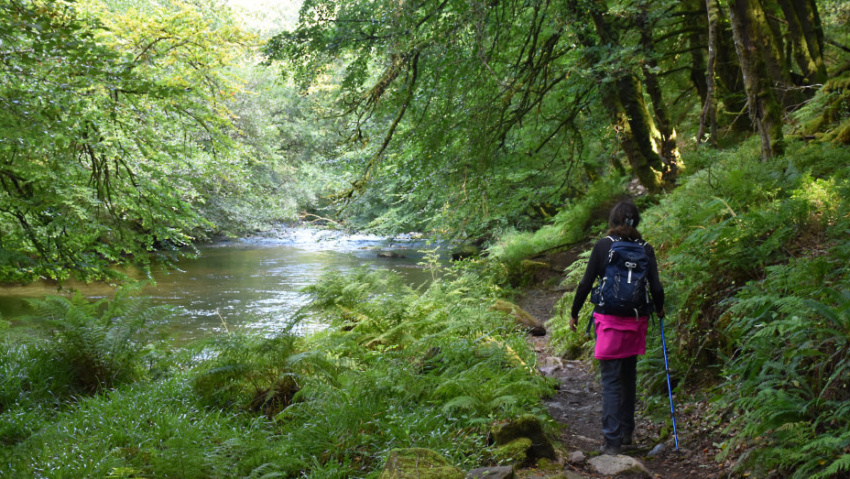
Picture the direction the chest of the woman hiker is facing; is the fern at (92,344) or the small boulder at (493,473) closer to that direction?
the fern

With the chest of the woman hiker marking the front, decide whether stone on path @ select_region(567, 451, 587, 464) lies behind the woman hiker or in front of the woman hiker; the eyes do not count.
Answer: behind

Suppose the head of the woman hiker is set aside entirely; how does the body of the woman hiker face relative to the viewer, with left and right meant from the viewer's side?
facing away from the viewer

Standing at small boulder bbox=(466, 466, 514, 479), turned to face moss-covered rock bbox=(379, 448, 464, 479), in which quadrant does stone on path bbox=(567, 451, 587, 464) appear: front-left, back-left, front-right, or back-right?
back-right

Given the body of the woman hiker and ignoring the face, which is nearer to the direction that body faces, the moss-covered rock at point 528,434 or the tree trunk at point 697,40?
the tree trunk

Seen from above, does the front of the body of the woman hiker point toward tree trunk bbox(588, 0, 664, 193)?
yes

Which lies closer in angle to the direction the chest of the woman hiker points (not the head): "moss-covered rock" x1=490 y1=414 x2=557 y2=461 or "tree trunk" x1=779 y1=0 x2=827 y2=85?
the tree trunk

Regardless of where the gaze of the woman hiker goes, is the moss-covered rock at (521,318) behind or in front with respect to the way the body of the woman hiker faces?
in front

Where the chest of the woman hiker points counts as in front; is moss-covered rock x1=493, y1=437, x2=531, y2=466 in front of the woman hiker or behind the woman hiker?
behind

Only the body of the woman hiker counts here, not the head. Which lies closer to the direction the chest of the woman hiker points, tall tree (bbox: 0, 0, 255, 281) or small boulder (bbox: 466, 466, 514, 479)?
the tall tree

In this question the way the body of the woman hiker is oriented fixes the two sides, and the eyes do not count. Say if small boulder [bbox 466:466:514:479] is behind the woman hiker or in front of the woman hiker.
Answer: behind

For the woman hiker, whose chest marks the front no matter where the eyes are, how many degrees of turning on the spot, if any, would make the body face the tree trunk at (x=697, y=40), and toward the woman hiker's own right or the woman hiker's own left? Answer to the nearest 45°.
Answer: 0° — they already face it

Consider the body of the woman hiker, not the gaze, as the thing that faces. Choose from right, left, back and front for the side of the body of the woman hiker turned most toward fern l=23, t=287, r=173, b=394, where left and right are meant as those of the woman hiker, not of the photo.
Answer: left

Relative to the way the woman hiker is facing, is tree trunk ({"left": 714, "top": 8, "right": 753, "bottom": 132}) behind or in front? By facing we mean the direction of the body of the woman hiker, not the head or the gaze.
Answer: in front

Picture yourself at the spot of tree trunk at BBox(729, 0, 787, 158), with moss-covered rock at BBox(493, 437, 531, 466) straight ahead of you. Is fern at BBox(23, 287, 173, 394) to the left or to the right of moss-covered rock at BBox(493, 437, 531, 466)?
right

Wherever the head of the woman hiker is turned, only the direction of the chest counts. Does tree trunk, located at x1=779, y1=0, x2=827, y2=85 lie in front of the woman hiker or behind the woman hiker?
in front

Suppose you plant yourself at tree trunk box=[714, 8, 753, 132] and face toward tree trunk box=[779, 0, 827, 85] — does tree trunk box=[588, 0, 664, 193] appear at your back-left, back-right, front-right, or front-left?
back-right
